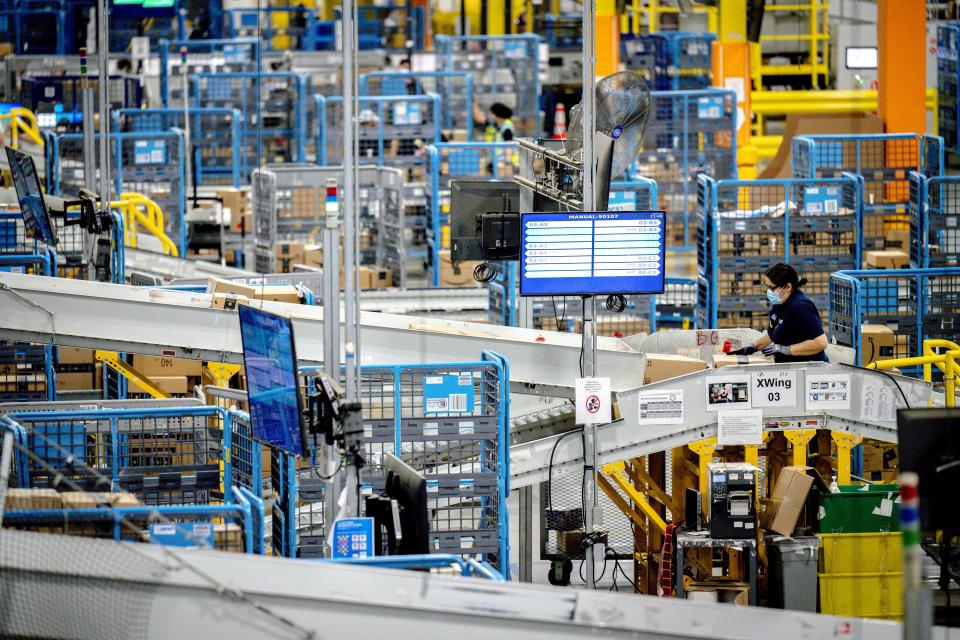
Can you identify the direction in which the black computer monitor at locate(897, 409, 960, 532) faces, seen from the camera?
facing away from the viewer

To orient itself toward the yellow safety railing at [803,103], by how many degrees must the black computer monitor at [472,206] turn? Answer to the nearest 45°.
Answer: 0° — it already faces it

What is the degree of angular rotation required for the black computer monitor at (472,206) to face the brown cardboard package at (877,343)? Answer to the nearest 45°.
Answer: approximately 45° to its right

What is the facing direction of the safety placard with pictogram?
toward the camera

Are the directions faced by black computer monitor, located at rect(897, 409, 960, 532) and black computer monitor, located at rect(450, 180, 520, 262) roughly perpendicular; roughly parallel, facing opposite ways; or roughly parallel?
roughly parallel

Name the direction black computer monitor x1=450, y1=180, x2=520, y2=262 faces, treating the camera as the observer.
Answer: facing away from the viewer

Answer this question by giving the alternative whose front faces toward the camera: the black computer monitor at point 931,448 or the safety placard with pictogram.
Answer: the safety placard with pictogram

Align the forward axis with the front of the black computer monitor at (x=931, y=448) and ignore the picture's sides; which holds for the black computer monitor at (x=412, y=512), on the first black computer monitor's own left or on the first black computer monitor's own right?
on the first black computer monitor's own left

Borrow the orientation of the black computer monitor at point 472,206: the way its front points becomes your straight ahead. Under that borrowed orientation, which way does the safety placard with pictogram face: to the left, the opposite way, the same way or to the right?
the opposite way

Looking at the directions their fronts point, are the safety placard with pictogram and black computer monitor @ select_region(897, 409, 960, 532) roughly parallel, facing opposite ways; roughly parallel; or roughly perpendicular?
roughly parallel, facing opposite ways

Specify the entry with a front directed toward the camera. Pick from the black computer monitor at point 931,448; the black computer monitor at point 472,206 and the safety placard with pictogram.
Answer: the safety placard with pictogram

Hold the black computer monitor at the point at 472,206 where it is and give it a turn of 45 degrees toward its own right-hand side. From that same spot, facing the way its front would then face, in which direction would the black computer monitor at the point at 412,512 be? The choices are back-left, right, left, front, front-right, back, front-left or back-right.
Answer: back-right

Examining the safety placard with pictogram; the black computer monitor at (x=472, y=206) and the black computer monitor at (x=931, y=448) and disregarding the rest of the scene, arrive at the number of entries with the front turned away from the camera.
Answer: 2

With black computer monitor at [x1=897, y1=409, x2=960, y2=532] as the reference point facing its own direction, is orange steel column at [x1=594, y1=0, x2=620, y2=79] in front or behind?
in front

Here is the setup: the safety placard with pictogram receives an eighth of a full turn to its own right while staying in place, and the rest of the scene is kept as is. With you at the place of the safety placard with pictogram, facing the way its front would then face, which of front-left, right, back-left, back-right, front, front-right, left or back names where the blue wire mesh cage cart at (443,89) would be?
back-right
